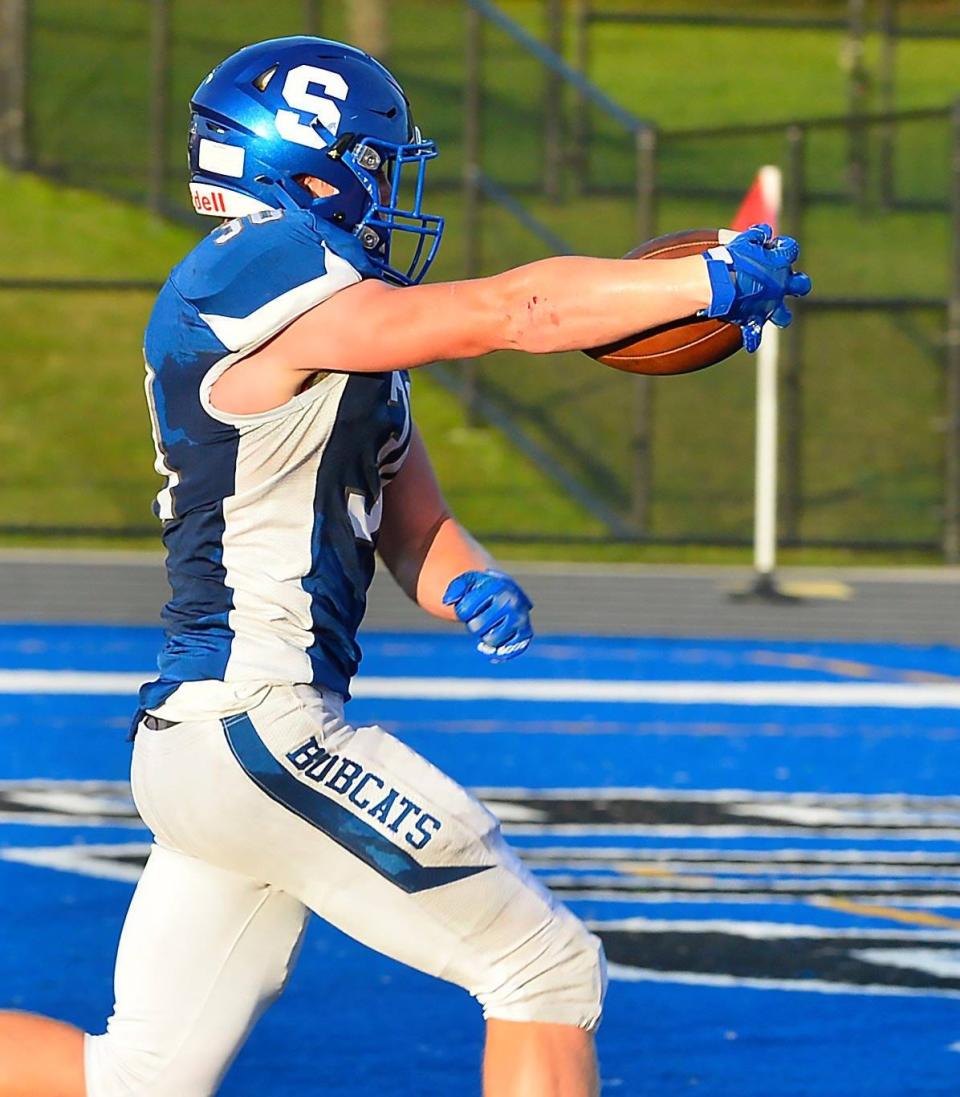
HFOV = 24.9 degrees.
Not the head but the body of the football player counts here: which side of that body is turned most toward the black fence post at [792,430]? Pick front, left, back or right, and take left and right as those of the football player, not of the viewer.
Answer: left

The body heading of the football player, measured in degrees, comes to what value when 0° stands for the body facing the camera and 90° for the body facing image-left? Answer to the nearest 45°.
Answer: approximately 270°

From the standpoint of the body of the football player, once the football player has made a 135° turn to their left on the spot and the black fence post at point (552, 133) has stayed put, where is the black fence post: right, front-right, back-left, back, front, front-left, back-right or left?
front-right

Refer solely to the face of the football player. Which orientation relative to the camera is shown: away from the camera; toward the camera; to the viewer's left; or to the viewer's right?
to the viewer's right
